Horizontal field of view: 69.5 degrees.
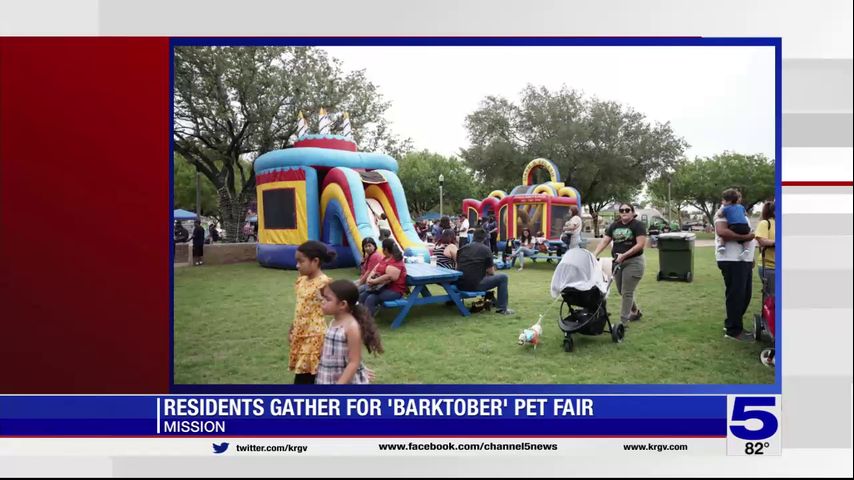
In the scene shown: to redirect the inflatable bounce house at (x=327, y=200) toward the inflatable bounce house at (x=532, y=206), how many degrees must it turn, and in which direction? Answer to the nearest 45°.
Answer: approximately 90° to its left

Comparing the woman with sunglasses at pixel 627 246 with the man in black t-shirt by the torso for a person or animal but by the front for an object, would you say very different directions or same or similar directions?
very different directions

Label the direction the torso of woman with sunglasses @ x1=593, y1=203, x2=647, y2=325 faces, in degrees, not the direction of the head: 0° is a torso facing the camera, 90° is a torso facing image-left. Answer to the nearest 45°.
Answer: approximately 45°

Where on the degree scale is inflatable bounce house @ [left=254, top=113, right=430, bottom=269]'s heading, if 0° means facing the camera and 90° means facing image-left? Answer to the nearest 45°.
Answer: approximately 315°

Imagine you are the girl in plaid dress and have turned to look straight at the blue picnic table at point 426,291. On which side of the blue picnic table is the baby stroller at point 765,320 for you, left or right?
right

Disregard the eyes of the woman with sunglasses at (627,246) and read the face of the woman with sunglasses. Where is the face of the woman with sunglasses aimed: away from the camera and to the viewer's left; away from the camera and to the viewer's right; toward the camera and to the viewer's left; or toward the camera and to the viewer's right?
toward the camera and to the viewer's left

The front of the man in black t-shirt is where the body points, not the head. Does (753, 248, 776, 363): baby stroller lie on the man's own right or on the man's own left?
on the man's own right

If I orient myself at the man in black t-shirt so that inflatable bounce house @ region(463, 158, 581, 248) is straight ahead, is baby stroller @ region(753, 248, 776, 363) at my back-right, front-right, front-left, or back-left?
back-right

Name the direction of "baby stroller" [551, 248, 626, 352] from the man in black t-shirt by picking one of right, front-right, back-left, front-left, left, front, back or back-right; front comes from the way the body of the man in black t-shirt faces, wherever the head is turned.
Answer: right

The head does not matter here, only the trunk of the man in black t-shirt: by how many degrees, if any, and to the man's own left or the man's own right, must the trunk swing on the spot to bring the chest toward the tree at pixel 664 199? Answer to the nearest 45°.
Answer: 0° — they already face it
